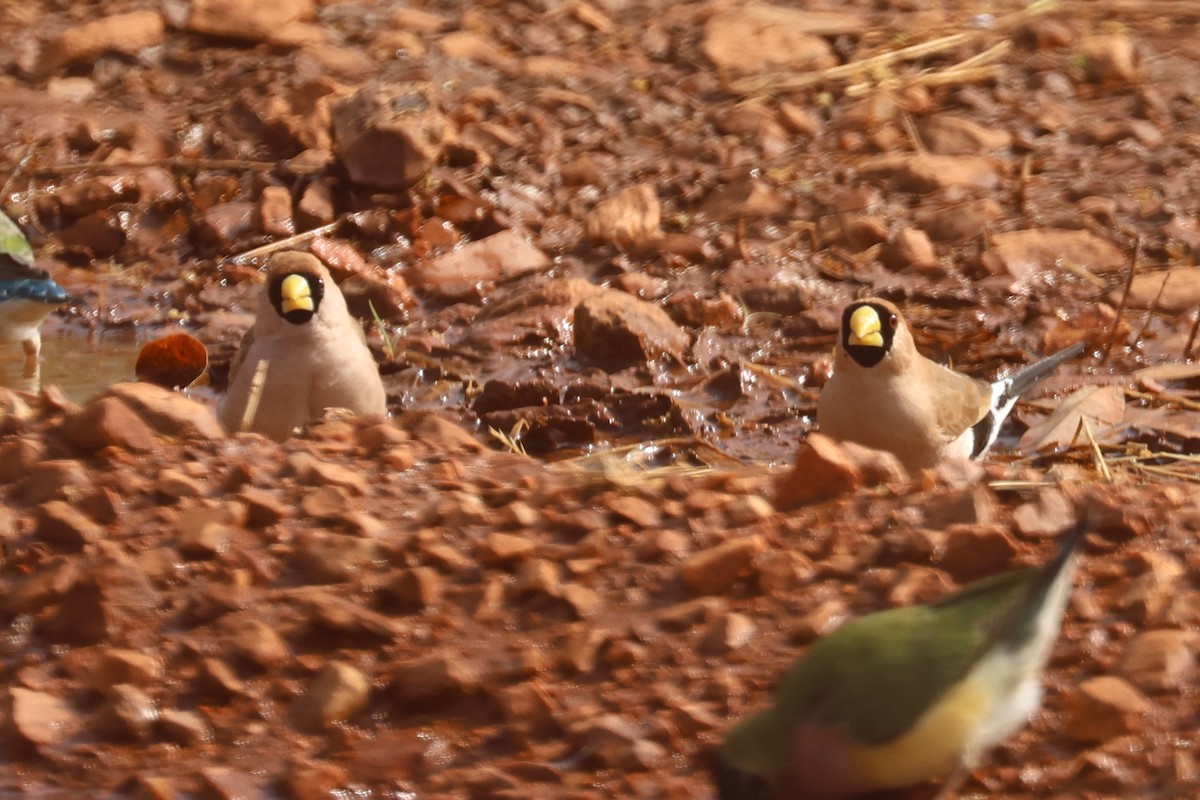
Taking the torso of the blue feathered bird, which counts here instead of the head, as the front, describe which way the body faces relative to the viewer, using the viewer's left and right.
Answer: facing to the left of the viewer

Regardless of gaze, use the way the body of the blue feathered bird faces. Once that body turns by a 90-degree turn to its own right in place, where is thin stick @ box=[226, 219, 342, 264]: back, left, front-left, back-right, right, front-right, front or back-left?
right

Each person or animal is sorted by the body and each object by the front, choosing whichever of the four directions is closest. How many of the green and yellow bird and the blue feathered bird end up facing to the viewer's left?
2

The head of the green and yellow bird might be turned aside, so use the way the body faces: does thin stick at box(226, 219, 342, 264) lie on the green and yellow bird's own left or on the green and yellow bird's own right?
on the green and yellow bird's own right

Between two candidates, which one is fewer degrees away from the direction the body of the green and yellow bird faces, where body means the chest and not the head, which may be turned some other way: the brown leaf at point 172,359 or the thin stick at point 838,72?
the brown leaf

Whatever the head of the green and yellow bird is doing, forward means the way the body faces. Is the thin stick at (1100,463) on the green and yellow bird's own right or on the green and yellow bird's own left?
on the green and yellow bird's own right

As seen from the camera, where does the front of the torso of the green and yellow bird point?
to the viewer's left

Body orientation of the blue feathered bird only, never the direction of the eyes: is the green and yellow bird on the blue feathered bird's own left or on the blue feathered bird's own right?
on the blue feathered bird's own left

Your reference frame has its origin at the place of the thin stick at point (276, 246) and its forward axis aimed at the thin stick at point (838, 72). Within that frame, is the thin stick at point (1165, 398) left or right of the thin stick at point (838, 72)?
right

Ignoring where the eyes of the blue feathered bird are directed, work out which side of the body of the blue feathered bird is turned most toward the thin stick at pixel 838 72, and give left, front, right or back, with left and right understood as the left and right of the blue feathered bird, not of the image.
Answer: back
